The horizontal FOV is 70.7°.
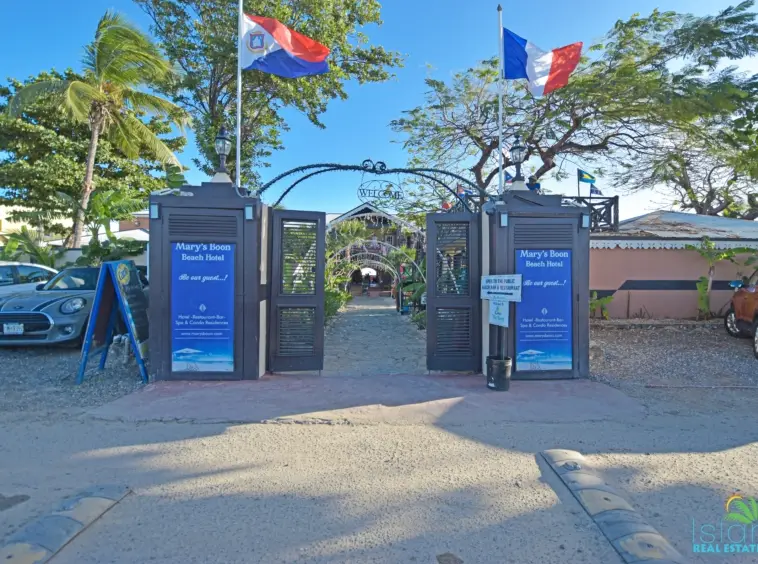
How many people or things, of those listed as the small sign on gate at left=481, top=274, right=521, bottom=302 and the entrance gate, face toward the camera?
2

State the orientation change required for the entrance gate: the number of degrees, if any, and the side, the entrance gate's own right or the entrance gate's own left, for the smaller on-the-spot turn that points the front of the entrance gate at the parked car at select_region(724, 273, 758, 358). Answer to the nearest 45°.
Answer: approximately 90° to the entrance gate's own left

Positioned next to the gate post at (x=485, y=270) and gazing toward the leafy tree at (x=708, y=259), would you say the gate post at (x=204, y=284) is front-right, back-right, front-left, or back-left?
back-left

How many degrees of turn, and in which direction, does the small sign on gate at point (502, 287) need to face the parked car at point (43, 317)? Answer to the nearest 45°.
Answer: approximately 90° to its right

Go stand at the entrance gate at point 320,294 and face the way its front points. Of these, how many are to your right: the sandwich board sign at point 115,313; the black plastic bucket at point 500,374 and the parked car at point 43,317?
2

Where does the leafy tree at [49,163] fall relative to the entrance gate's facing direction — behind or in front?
behind

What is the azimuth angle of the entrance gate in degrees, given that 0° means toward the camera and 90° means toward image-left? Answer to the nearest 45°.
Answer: approximately 0°
